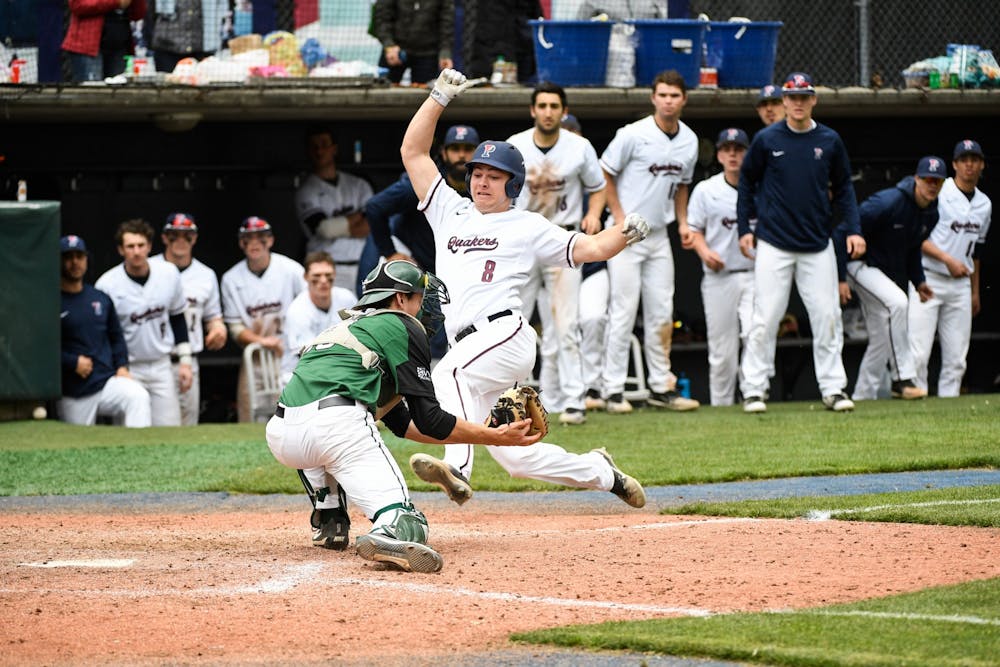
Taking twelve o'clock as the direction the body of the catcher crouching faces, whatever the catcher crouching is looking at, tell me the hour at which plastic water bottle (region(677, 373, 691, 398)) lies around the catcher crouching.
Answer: The plastic water bottle is roughly at 11 o'clock from the catcher crouching.

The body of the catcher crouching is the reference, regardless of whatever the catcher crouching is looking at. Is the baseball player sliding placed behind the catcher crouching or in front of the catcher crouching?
in front

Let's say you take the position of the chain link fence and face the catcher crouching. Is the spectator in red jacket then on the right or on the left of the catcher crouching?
right

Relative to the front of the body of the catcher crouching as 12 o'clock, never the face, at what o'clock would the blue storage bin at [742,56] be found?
The blue storage bin is roughly at 11 o'clock from the catcher crouching.

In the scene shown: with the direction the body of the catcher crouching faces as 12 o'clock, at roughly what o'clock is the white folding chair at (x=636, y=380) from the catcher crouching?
The white folding chair is roughly at 11 o'clock from the catcher crouching.

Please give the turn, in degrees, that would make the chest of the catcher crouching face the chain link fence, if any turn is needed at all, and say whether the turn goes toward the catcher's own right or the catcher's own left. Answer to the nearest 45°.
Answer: approximately 45° to the catcher's own left

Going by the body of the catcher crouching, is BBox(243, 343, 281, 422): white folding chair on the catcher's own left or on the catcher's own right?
on the catcher's own left

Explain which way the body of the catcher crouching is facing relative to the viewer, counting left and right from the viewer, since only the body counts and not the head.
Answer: facing away from the viewer and to the right of the viewer

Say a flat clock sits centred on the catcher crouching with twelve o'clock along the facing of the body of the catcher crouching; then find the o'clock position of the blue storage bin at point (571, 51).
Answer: The blue storage bin is roughly at 11 o'clock from the catcher crouching.
